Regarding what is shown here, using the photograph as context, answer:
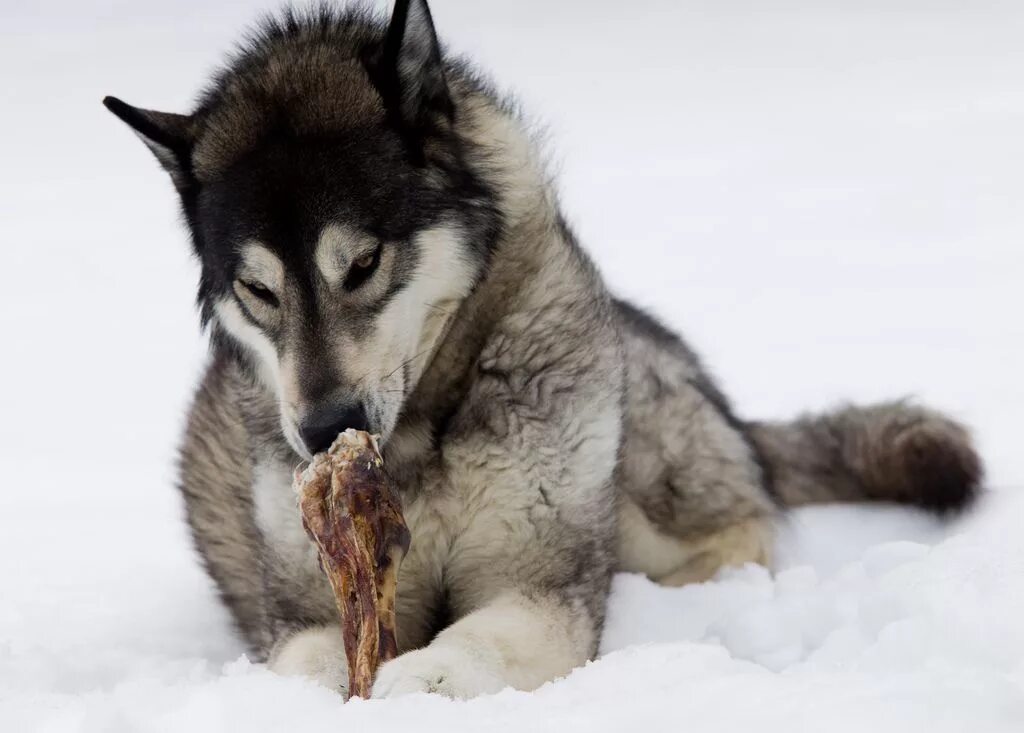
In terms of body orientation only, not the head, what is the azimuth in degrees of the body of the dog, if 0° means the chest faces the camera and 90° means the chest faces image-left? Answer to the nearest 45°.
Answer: approximately 45°
